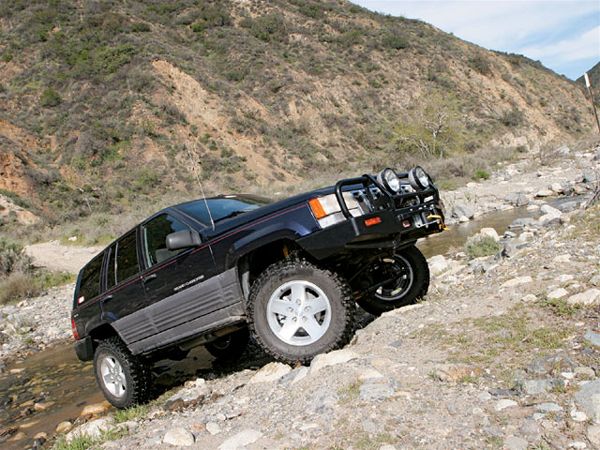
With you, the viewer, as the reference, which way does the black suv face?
facing the viewer and to the right of the viewer

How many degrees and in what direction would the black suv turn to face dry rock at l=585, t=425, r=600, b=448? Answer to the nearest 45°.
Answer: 0° — it already faces it

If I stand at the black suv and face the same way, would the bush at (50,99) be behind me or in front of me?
behind

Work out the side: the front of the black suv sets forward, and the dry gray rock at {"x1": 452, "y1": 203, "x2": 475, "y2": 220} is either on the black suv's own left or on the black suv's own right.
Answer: on the black suv's own left

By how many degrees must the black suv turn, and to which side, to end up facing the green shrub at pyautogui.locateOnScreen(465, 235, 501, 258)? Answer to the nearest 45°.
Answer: approximately 90° to its left

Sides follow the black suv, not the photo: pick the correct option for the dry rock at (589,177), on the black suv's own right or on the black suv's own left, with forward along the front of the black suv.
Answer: on the black suv's own left

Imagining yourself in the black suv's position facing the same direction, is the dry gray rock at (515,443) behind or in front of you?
in front

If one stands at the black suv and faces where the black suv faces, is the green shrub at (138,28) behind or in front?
behind

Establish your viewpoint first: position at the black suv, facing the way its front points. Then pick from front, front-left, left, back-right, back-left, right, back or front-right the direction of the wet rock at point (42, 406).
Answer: back

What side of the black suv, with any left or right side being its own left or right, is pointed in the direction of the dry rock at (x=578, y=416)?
front

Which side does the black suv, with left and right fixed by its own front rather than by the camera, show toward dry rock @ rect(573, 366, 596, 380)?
front

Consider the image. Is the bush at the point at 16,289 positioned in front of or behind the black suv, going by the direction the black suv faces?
behind

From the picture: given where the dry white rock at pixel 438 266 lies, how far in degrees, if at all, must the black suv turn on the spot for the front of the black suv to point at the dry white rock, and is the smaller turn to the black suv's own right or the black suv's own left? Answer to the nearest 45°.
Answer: approximately 90° to the black suv's own left

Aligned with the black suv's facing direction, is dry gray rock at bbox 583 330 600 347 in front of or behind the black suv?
in front
